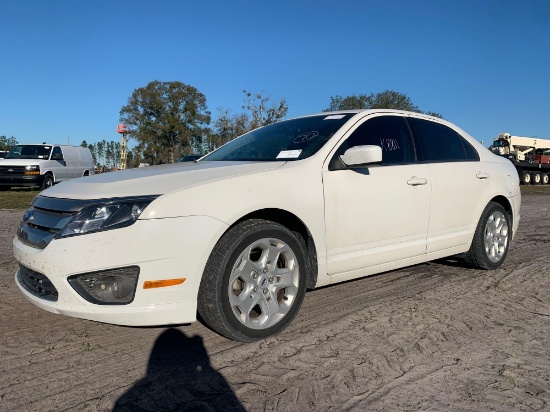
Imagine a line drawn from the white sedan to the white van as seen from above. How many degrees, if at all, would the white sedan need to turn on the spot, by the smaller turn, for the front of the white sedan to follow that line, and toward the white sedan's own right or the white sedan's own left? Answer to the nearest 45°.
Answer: approximately 90° to the white sedan's own right

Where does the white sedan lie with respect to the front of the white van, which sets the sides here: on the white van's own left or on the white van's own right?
on the white van's own left

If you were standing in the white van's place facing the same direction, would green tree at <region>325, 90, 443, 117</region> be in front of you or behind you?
behind

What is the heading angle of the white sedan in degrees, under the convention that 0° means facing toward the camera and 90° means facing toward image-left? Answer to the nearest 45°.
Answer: approximately 45°

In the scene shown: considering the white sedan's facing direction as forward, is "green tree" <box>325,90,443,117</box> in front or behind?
behind

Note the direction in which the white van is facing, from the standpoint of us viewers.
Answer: facing the viewer and to the left of the viewer

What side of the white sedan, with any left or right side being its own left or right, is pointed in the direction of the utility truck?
back

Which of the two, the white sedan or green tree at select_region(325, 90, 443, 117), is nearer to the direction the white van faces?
the white sedan

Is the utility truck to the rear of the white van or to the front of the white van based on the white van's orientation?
to the rear

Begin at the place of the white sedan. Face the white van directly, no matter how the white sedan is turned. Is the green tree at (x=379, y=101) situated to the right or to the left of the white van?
right

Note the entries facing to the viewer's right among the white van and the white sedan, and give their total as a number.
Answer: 0
